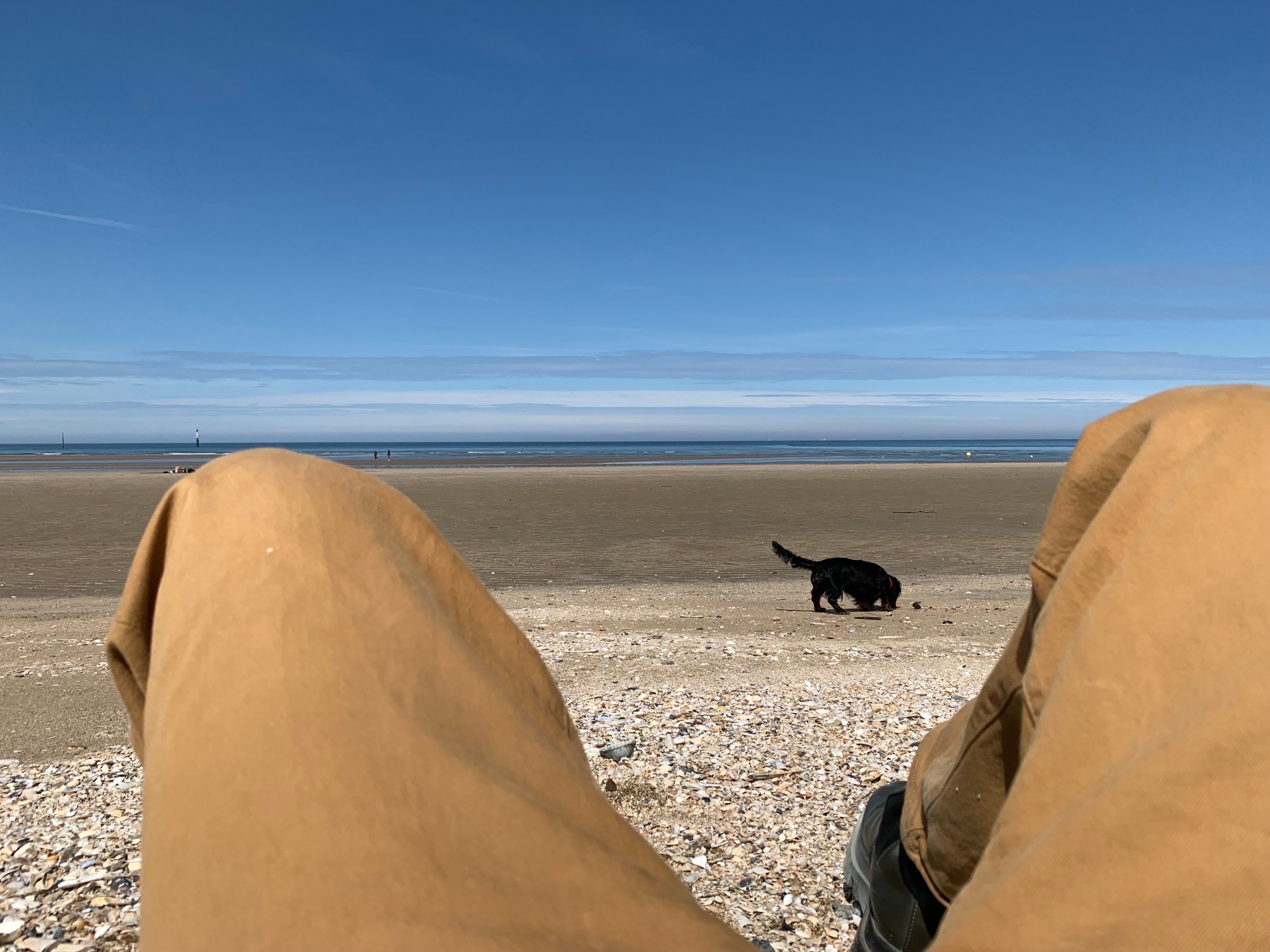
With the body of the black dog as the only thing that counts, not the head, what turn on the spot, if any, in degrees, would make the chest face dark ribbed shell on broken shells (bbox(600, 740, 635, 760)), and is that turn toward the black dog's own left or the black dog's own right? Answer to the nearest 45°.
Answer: approximately 90° to the black dog's own right

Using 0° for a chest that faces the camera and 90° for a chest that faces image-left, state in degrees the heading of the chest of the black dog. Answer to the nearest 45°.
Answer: approximately 270°
